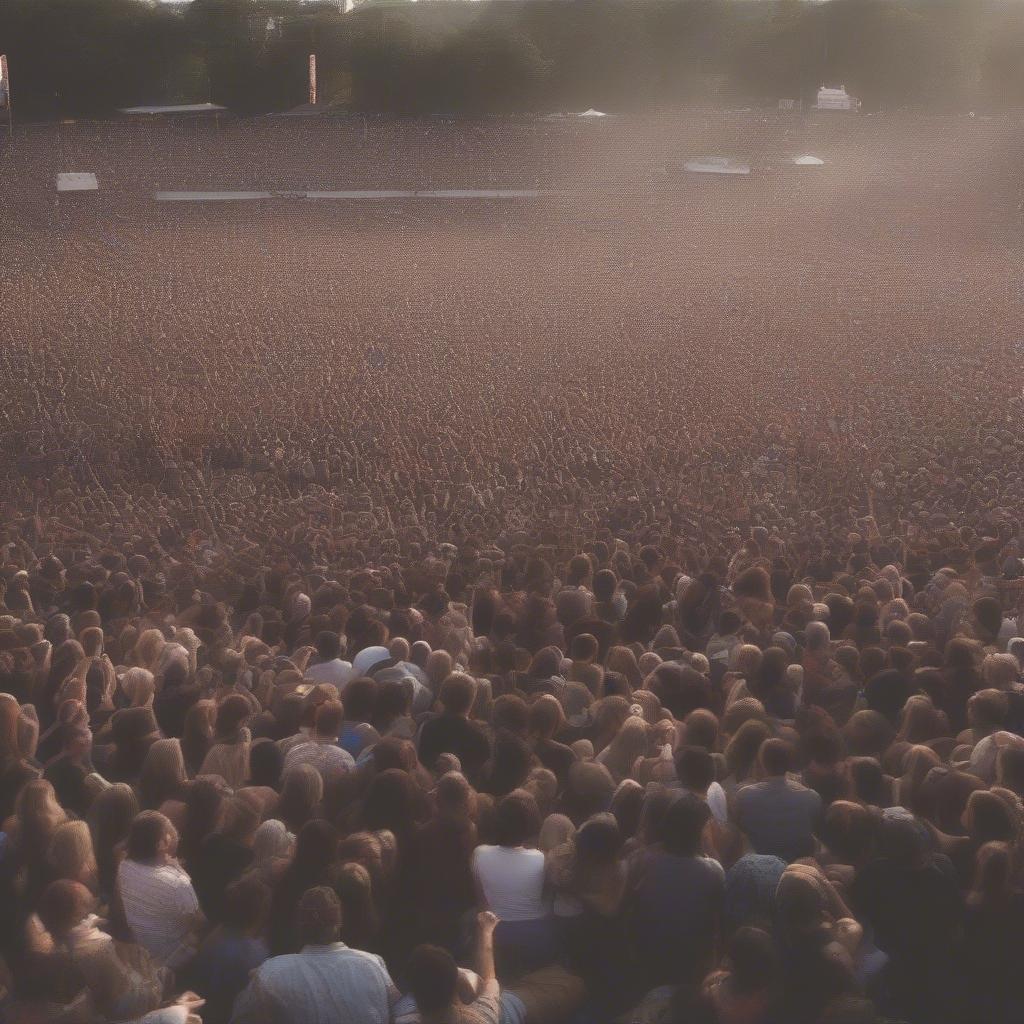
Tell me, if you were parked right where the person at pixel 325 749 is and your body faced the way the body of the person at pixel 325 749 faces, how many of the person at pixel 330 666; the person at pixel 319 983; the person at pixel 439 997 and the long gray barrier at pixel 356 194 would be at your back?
2

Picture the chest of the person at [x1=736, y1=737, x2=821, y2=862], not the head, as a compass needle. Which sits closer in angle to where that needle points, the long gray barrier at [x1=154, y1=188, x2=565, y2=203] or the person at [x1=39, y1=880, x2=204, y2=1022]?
the long gray barrier

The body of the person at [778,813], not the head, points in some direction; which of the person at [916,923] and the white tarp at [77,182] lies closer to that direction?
the white tarp

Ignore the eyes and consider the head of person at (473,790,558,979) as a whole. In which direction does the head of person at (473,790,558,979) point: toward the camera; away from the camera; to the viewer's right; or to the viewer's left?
away from the camera

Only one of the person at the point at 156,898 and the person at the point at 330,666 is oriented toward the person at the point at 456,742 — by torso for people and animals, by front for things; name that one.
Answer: the person at the point at 156,898

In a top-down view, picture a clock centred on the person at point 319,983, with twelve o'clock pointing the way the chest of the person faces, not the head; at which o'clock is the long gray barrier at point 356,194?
The long gray barrier is roughly at 12 o'clock from the person.

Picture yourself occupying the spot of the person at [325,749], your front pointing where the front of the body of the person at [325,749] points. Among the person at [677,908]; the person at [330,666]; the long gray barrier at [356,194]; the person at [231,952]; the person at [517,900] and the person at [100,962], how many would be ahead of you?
2

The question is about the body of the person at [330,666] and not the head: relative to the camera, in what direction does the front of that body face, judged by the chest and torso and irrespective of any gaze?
away from the camera

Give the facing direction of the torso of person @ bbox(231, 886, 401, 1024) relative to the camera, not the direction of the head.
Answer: away from the camera

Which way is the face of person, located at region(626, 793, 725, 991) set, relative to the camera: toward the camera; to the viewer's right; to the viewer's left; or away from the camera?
away from the camera

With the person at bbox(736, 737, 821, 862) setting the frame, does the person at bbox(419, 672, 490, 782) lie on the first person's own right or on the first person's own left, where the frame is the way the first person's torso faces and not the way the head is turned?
on the first person's own left

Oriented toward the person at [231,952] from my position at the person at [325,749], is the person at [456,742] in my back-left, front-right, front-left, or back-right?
back-left

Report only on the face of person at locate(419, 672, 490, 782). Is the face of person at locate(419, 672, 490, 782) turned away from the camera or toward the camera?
away from the camera

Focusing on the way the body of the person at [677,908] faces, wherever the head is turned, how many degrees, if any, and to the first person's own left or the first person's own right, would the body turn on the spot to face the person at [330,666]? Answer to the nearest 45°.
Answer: approximately 45° to the first person's own left

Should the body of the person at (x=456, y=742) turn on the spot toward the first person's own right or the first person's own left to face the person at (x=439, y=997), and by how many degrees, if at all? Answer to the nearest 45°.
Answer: approximately 180°

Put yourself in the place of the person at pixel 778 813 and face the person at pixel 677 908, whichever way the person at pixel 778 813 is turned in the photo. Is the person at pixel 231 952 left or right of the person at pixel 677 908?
right

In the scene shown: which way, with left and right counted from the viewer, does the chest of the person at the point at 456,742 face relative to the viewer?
facing away from the viewer

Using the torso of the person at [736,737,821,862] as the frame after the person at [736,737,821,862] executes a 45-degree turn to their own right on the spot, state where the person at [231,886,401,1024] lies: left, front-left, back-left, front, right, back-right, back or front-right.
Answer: back
